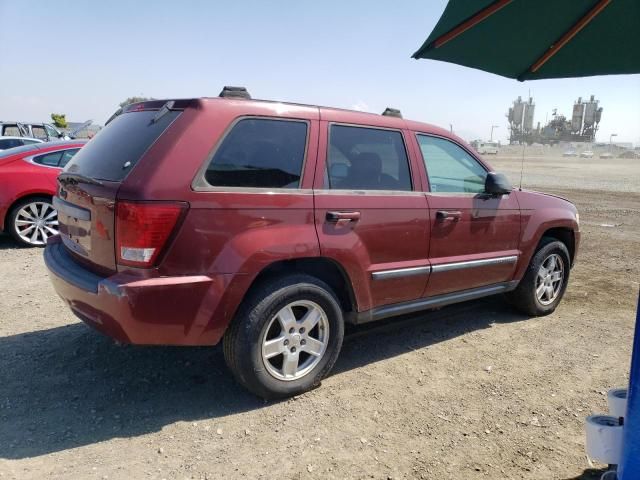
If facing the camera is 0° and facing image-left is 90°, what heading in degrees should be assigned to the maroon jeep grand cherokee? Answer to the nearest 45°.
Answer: approximately 225°

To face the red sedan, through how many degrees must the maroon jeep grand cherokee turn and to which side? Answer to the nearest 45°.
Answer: approximately 90° to its left

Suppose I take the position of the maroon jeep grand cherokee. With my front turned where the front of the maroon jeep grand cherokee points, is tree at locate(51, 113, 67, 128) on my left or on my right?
on my left
